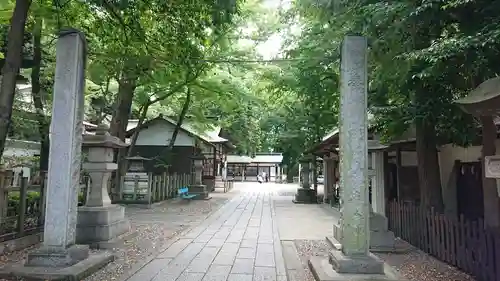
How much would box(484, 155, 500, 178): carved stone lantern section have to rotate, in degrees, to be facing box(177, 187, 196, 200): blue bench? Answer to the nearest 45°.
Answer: approximately 135° to its right

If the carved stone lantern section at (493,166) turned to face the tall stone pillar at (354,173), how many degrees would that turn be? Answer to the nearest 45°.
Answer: approximately 90° to its right

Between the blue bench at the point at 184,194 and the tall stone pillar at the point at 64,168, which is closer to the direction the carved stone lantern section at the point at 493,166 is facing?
the tall stone pillar

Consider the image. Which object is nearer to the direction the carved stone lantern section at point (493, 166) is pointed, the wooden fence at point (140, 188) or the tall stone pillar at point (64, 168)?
the tall stone pillar
